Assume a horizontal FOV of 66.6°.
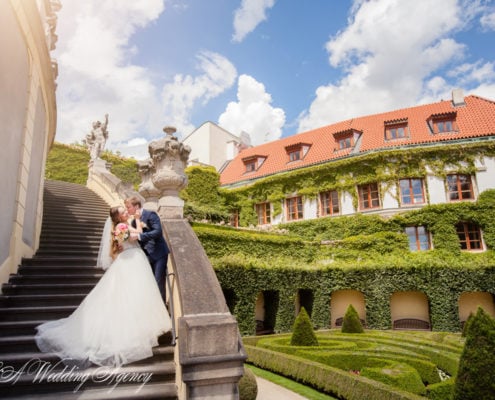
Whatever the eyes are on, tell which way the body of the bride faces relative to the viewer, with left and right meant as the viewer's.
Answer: facing to the right of the viewer

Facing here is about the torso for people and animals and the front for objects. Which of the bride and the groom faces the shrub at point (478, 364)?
the bride

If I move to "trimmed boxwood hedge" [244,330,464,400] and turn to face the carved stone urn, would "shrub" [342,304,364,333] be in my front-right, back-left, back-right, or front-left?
back-right

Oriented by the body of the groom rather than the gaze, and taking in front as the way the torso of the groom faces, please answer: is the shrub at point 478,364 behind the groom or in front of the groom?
behind

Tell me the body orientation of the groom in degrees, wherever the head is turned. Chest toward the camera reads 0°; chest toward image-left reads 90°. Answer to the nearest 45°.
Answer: approximately 90°

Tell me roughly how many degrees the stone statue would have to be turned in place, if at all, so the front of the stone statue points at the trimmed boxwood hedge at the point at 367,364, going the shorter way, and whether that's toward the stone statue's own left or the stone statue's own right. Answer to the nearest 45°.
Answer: approximately 45° to the stone statue's own left

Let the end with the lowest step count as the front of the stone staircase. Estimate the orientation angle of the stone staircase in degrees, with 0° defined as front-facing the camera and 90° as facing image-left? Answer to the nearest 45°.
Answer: approximately 0°

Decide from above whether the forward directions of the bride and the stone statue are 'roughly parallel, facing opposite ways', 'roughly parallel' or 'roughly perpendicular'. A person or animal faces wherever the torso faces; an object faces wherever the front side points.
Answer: roughly perpendicular

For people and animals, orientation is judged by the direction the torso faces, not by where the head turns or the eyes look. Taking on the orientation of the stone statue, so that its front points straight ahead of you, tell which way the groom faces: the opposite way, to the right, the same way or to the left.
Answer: to the right

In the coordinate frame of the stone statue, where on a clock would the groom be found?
The groom is roughly at 12 o'clock from the stone statue.

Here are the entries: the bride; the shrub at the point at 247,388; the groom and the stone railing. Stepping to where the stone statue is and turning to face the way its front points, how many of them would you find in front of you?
4

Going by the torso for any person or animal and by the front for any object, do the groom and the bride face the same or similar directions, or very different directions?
very different directions
